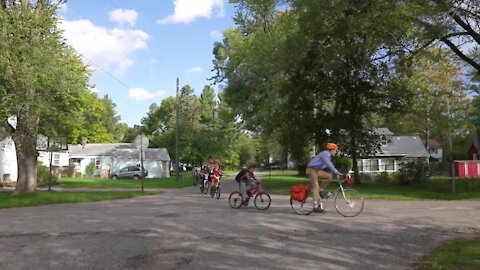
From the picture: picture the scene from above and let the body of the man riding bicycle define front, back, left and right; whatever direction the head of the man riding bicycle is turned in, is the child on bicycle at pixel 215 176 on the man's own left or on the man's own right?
on the man's own left

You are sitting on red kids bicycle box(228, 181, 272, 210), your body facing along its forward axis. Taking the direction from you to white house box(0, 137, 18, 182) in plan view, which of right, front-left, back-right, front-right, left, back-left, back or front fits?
back

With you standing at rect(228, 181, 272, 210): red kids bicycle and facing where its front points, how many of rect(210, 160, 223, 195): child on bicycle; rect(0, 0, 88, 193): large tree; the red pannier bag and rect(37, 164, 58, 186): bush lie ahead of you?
1

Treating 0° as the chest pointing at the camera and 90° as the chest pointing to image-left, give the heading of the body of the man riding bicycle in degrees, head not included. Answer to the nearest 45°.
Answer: approximately 270°

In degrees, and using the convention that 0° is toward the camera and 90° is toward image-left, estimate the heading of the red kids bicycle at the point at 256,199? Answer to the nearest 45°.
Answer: approximately 315°

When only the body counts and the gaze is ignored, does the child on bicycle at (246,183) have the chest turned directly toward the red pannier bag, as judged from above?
yes

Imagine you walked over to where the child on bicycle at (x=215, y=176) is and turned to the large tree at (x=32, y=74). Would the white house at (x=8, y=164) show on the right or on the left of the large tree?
right

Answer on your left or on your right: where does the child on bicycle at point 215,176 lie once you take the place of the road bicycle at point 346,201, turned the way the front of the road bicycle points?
on your left

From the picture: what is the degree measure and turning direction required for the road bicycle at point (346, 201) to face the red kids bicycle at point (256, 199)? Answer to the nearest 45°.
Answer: approximately 135° to its left

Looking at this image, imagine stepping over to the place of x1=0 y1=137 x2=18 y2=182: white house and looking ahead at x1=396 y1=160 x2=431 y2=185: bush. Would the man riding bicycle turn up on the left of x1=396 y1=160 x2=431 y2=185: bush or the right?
right

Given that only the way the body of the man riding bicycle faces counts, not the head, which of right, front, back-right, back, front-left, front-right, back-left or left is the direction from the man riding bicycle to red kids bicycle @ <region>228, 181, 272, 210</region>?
back-left

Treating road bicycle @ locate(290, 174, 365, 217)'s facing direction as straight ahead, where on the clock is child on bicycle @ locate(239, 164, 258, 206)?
The child on bicycle is roughly at 7 o'clock from the road bicycle.

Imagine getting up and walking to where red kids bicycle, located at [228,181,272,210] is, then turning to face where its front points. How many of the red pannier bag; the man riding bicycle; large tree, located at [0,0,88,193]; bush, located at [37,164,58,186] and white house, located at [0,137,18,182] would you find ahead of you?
2

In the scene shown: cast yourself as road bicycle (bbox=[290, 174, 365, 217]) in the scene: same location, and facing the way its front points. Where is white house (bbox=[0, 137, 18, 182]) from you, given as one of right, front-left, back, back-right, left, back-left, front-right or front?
back-left

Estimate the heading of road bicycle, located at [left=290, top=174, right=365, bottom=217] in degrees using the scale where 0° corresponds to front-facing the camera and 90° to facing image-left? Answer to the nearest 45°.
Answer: approximately 270°
